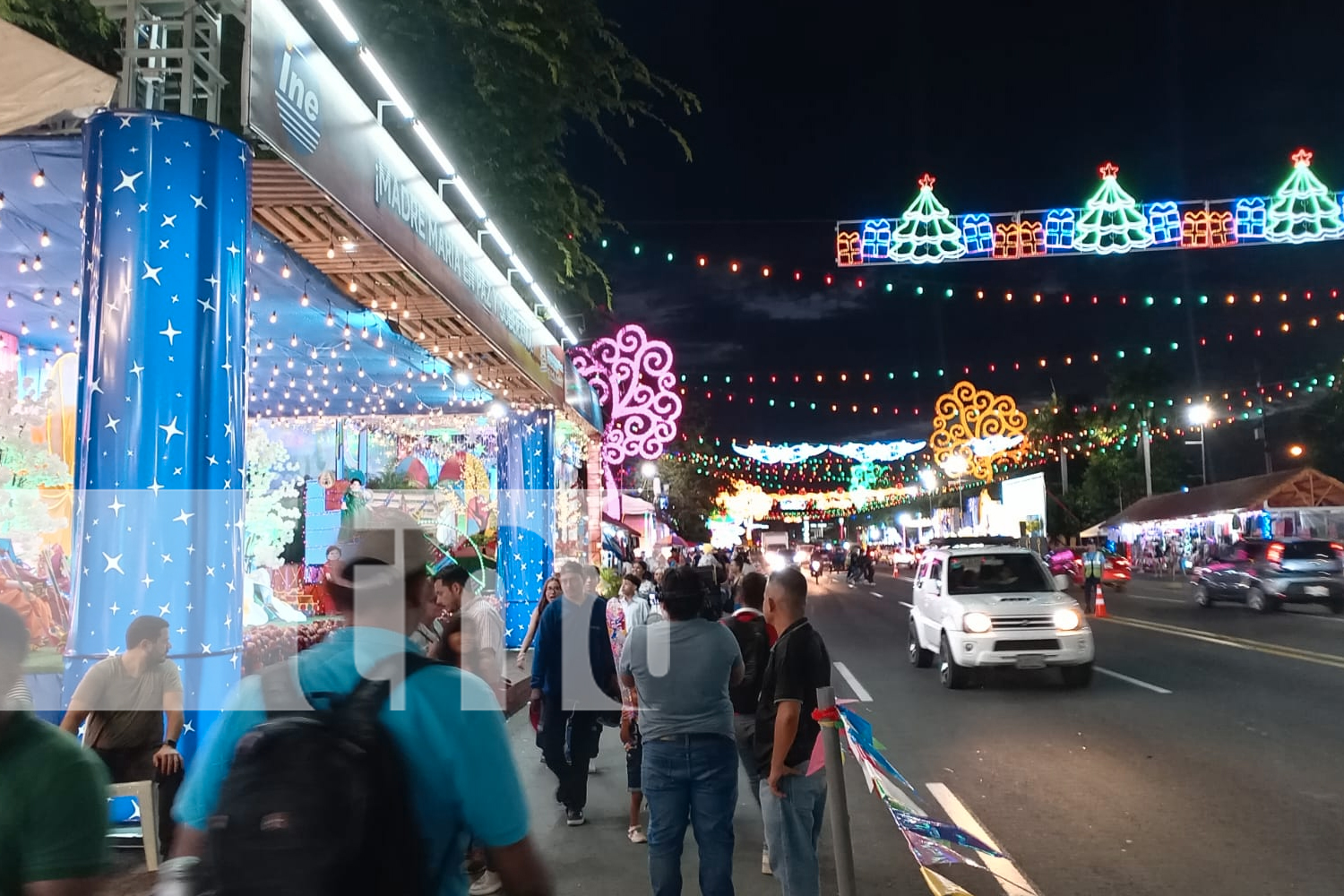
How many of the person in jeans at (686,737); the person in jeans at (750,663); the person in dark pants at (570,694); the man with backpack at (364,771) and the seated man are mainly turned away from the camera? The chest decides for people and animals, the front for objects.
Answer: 3

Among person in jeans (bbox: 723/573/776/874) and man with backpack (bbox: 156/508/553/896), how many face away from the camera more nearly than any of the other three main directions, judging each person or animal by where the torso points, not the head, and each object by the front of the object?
2

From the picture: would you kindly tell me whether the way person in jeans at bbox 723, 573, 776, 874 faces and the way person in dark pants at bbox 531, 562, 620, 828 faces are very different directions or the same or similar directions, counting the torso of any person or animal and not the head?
very different directions

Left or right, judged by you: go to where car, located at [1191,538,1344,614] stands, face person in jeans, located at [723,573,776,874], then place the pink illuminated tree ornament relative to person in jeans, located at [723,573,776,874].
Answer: right

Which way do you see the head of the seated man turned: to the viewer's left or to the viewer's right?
to the viewer's right

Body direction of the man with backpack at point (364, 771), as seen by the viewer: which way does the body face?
away from the camera

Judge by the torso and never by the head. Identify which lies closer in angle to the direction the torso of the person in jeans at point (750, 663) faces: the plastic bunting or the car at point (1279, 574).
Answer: the car

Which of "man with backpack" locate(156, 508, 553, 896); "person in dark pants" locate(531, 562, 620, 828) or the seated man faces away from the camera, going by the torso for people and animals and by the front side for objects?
the man with backpack

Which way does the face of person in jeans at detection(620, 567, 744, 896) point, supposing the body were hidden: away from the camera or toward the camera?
away from the camera

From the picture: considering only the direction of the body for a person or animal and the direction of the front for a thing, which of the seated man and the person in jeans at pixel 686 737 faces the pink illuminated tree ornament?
the person in jeans

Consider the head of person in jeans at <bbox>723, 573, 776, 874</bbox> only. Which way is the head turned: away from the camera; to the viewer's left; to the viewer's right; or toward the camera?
away from the camera

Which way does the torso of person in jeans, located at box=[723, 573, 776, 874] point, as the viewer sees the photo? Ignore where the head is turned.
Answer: away from the camera
